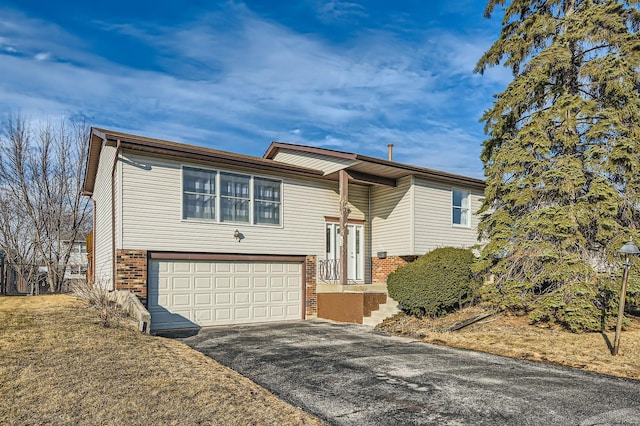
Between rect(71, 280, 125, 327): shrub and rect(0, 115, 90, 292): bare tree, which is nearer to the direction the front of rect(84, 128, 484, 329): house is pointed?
the shrub

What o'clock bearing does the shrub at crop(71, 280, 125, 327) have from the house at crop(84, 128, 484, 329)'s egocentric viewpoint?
The shrub is roughly at 3 o'clock from the house.

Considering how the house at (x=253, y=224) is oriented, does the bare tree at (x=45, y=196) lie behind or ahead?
behind

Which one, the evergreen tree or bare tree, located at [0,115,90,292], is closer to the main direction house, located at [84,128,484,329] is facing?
the evergreen tree
